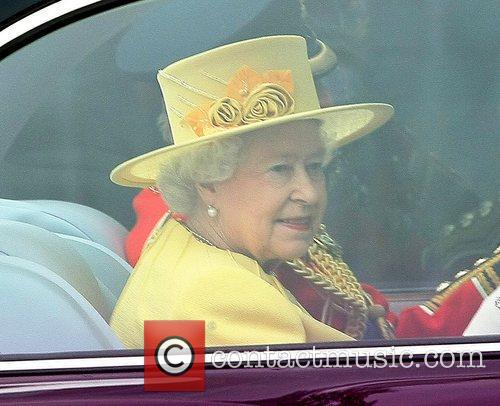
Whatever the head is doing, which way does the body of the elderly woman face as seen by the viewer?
to the viewer's right

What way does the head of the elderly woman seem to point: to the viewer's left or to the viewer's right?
to the viewer's right
